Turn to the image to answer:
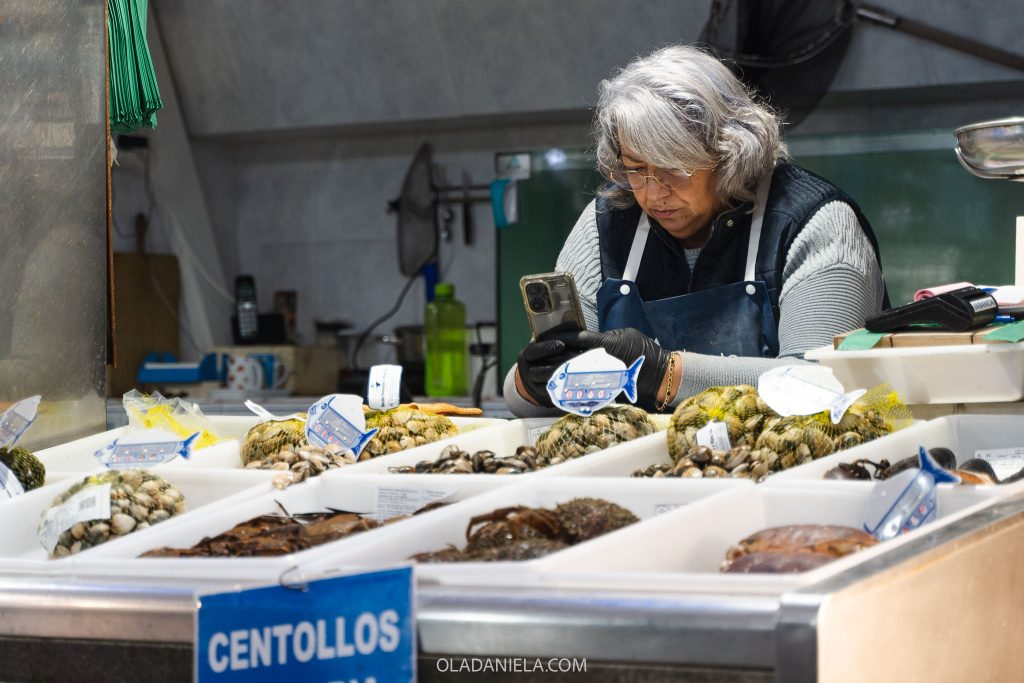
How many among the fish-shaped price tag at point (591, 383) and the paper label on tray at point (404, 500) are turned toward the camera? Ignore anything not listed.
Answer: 2

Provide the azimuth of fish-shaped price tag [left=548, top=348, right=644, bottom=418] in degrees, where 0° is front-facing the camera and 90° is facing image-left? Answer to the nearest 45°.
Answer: approximately 0°

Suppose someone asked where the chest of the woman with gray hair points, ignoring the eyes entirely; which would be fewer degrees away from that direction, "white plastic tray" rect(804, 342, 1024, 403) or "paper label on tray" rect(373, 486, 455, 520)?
the paper label on tray

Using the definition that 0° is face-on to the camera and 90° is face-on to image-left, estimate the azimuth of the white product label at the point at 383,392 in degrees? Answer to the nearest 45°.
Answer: approximately 0°

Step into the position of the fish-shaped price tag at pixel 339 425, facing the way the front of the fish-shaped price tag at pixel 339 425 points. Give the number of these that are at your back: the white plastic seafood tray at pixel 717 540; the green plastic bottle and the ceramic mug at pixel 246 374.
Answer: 2
